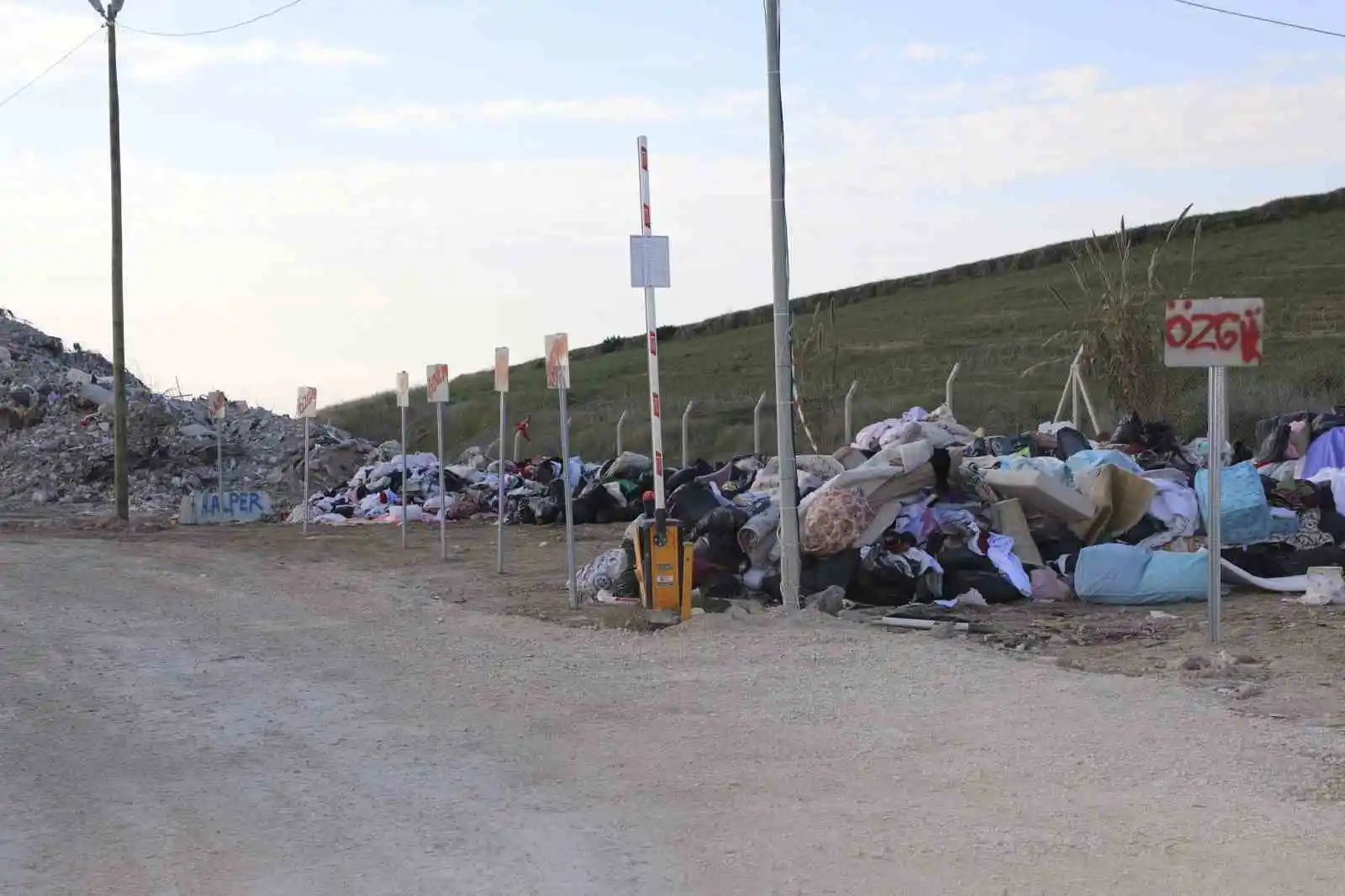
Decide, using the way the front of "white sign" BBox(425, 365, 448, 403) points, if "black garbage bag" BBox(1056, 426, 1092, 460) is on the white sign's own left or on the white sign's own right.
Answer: on the white sign's own left

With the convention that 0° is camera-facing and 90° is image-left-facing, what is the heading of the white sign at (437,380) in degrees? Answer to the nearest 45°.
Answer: approximately 45°

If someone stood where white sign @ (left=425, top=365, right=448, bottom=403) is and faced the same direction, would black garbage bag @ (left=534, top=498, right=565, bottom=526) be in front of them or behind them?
behind

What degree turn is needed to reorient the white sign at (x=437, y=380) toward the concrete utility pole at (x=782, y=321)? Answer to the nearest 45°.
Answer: approximately 45° to its left

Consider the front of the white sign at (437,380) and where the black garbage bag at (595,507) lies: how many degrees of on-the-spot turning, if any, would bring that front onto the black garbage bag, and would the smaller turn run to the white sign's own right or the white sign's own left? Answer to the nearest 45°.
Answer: approximately 180°

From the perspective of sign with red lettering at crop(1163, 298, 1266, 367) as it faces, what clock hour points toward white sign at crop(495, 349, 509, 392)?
The white sign is roughly at 4 o'clock from the sign with red lettering.

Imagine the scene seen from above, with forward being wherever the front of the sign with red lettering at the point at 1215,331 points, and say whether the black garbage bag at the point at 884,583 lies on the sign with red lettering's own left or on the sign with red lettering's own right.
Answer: on the sign with red lettering's own right

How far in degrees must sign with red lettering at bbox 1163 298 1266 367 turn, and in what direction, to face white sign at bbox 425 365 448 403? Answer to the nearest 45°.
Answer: approximately 135° to its right

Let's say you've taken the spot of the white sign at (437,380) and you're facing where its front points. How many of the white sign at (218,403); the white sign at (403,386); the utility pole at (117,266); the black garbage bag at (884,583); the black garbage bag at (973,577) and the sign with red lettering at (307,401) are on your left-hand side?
2

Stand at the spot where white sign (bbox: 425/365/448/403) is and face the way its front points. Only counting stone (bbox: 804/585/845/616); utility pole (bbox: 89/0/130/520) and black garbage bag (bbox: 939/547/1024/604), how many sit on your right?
1

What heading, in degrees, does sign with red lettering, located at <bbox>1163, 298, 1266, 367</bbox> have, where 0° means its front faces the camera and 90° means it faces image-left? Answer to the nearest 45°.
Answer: approximately 0°

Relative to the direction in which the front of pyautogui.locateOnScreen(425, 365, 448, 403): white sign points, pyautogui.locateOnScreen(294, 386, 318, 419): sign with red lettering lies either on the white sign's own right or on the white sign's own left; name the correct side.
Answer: on the white sign's own right

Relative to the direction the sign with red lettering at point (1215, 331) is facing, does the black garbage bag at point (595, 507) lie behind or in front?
behind

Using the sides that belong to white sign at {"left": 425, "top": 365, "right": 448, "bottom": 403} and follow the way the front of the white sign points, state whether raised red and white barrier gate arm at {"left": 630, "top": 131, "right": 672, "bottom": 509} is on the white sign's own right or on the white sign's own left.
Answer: on the white sign's own left

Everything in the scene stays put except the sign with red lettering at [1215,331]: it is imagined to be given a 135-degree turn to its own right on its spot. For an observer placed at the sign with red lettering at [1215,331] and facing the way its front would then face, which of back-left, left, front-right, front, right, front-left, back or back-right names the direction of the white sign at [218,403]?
front

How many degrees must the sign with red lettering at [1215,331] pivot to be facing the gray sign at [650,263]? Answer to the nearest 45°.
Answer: approximately 90° to its right

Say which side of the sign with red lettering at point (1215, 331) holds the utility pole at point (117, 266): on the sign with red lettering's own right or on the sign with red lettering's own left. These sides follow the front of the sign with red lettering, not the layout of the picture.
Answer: on the sign with red lettering's own right
